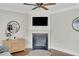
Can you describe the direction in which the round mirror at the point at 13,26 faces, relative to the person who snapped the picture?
facing the viewer

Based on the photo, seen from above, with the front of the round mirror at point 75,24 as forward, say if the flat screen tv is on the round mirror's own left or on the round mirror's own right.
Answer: on the round mirror's own right

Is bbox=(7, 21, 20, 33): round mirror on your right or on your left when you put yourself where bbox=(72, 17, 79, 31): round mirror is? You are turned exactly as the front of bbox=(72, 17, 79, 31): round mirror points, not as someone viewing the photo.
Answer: on your right

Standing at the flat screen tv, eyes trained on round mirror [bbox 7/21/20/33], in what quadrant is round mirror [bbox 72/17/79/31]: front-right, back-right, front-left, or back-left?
back-left

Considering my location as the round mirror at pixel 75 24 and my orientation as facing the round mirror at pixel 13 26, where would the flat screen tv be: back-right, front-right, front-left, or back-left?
front-right

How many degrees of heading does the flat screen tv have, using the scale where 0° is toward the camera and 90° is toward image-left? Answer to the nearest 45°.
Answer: approximately 0°

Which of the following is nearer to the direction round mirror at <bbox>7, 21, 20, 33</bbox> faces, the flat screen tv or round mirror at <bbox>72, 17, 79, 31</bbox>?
the round mirror

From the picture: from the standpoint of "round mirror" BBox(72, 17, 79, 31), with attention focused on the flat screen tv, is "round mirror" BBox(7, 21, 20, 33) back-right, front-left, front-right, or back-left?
front-left

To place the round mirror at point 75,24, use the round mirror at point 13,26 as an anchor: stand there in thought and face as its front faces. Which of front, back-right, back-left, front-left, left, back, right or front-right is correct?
front-left
